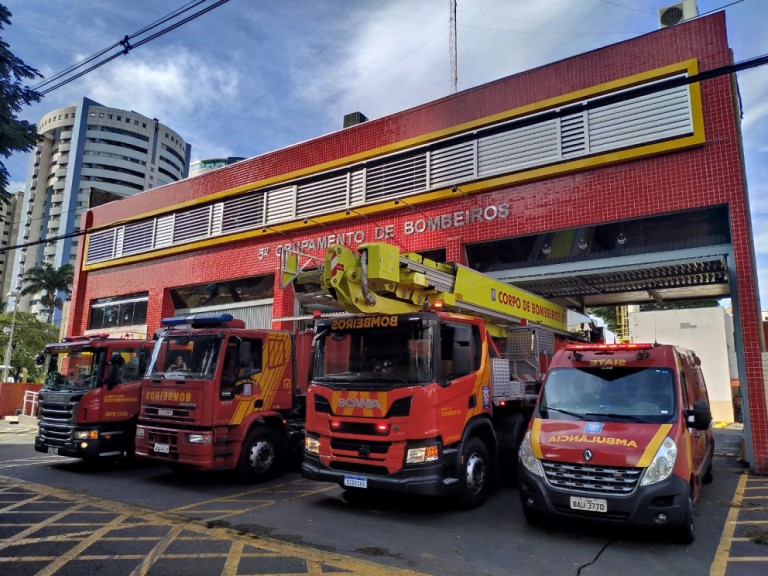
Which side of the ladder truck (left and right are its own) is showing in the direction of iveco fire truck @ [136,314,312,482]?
right

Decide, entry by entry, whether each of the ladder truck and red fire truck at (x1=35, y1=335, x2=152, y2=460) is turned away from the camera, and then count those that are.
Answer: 0

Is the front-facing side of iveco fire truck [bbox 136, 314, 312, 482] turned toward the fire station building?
no

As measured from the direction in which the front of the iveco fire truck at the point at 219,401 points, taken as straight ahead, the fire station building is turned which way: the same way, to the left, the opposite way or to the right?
the same way

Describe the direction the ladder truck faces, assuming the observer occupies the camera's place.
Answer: facing the viewer and to the left of the viewer

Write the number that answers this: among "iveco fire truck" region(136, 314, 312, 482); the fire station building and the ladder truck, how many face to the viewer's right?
0

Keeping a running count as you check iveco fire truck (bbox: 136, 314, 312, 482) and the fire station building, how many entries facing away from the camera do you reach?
0

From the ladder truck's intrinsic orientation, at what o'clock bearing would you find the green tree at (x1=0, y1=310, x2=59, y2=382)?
The green tree is roughly at 3 o'clock from the ladder truck.

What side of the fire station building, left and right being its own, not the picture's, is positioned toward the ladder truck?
front

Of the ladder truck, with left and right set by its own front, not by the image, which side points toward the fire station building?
back

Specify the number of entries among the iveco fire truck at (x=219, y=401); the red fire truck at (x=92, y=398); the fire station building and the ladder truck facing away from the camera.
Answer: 0

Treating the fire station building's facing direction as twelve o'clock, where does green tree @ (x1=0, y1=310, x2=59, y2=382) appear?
The green tree is roughly at 3 o'clock from the fire station building.

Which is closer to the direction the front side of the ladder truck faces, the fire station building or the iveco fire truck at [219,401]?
the iveco fire truck

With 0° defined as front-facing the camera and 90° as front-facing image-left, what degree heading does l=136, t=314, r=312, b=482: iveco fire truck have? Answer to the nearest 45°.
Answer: approximately 45°

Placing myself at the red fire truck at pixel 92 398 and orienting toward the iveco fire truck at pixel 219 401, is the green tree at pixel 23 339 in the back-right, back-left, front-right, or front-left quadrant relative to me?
back-left

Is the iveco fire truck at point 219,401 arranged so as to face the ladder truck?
no

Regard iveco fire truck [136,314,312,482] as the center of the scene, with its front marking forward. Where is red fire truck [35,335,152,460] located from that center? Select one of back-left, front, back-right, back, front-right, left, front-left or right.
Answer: right

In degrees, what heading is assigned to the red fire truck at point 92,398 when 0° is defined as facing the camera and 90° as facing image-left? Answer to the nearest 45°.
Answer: approximately 45°

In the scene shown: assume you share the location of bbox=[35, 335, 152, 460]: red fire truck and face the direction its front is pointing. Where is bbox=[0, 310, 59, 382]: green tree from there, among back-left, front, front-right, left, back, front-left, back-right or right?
back-right
